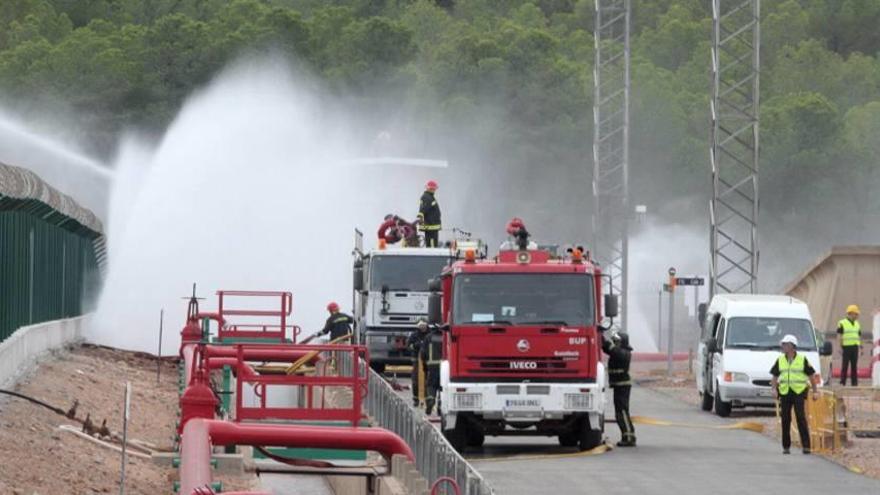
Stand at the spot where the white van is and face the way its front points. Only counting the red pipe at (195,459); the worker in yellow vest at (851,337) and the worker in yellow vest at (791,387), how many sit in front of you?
2

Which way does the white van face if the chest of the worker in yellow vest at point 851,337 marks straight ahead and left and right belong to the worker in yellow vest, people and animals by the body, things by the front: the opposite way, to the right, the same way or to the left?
the same way

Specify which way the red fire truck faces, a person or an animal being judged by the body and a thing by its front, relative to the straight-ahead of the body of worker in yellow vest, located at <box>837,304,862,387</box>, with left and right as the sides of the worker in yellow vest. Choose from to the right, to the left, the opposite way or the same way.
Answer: the same way

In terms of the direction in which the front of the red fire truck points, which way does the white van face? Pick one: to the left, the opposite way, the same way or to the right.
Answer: the same way

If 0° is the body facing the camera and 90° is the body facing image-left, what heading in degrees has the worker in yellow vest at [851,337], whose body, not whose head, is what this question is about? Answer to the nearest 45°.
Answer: approximately 0°

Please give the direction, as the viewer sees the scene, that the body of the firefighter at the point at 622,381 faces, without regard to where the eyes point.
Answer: to the viewer's left

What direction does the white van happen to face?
toward the camera

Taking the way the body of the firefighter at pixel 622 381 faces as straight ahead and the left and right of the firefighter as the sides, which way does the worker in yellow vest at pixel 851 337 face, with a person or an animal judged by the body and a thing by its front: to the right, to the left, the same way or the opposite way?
to the left

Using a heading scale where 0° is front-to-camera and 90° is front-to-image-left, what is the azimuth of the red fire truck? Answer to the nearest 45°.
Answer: approximately 0°

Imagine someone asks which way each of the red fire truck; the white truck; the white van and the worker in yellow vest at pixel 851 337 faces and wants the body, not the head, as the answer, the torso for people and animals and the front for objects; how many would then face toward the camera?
4

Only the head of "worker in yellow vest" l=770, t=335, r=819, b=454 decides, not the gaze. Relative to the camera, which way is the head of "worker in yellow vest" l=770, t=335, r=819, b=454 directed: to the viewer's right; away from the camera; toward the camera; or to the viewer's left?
toward the camera

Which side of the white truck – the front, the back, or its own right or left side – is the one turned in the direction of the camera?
front
